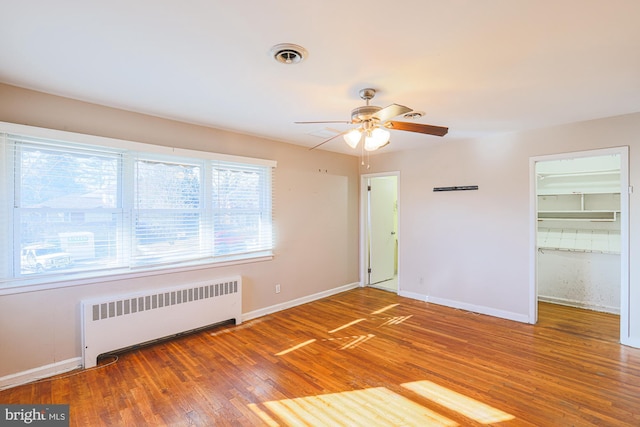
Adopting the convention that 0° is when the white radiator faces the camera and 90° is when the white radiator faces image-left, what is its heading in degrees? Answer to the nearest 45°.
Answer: approximately 315°

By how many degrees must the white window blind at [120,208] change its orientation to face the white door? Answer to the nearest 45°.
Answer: approximately 45° to its left

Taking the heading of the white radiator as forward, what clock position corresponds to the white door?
The white door is roughly at 10 o'clock from the white radiator.

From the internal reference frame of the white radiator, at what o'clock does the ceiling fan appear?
The ceiling fan is roughly at 12 o'clock from the white radiator.
